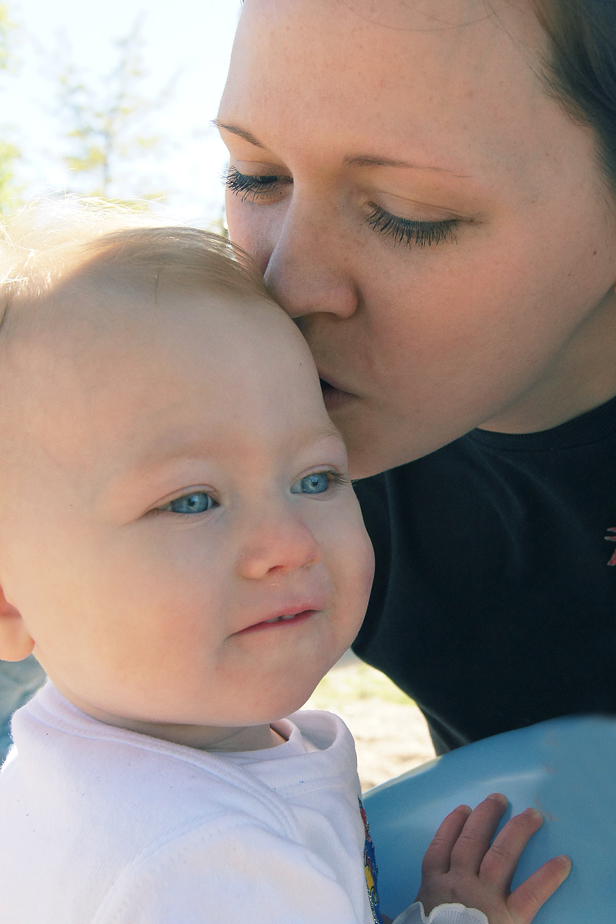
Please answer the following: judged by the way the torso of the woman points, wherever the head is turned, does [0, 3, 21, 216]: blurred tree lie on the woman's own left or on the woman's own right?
on the woman's own right

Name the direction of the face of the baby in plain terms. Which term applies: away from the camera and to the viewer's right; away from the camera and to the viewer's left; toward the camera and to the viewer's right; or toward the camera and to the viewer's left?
toward the camera and to the viewer's right

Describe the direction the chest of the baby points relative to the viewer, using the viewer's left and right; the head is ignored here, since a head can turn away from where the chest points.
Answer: facing the viewer and to the right of the viewer

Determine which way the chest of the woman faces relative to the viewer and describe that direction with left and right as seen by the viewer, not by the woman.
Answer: facing the viewer and to the left of the viewer

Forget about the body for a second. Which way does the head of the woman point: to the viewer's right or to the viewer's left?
to the viewer's left
